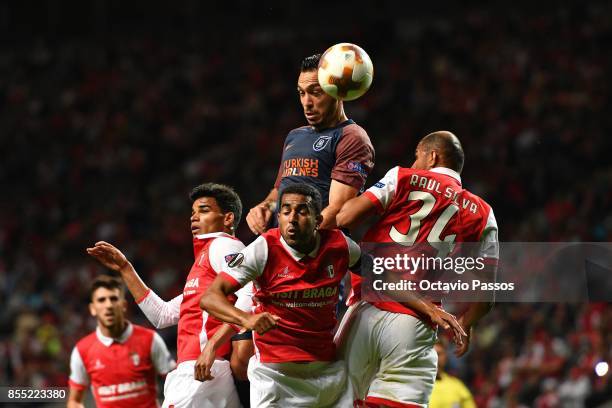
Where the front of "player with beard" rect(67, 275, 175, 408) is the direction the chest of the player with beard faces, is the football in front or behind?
in front

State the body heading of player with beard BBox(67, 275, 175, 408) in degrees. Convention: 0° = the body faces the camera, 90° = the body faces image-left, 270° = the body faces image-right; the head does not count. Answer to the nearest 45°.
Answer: approximately 0°
